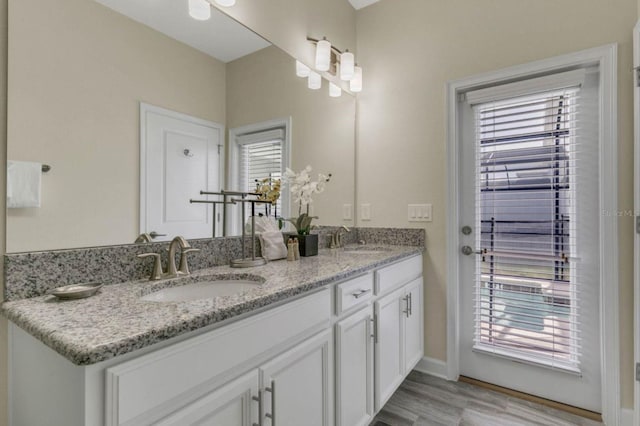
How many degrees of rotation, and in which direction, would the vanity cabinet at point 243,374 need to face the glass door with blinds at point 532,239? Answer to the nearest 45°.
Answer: approximately 45° to its left

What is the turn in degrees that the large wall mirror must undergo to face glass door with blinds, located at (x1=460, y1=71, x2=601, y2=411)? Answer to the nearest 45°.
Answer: approximately 45° to its left

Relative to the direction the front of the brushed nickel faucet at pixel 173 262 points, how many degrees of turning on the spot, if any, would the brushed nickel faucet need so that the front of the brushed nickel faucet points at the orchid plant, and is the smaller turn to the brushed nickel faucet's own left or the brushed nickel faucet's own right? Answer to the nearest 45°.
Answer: approximately 90° to the brushed nickel faucet's own left

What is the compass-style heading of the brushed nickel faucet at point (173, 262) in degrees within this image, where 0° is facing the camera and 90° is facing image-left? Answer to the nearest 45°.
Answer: approximately 315°
